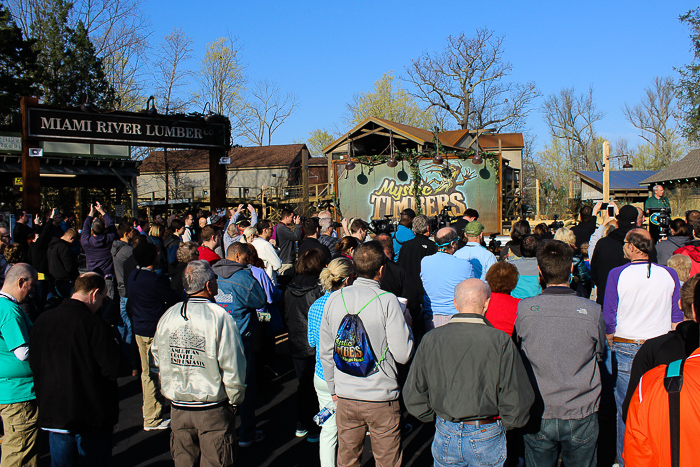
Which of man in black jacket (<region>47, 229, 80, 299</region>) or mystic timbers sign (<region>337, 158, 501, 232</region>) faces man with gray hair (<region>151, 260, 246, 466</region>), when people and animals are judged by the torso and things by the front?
the mystic timbers sign

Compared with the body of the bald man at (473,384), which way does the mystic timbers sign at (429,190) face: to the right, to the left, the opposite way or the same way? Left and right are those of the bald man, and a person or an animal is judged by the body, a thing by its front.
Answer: the opposite way

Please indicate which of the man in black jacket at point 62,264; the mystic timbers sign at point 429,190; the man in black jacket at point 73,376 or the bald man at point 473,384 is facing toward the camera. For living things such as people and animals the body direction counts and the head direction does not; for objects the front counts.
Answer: the mystic timbers sign

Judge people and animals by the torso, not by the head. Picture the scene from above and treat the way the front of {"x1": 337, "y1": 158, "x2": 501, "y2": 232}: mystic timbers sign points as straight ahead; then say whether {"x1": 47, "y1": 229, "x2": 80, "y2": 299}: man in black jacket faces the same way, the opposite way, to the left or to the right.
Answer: the opposite way

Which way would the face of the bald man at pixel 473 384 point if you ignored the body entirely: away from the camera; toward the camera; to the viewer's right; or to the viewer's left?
away from the camera

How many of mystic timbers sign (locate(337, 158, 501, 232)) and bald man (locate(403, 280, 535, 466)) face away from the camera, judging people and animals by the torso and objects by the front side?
1

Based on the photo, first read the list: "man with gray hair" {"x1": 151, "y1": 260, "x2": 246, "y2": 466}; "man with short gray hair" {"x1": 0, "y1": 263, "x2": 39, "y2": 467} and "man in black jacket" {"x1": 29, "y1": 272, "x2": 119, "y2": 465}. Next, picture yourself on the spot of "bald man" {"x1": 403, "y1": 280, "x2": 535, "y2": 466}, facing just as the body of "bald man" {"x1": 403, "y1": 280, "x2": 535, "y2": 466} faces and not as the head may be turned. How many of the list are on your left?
3

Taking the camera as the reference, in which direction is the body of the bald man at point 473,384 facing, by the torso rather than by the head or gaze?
away from the camera

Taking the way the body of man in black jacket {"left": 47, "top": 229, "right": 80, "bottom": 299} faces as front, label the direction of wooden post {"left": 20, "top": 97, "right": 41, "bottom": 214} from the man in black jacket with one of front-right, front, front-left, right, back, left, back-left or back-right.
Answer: front-left

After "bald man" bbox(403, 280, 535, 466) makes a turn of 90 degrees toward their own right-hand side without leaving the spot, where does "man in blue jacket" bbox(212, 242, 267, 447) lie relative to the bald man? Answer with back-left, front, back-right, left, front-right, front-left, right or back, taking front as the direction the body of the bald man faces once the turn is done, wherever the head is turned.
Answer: back-left

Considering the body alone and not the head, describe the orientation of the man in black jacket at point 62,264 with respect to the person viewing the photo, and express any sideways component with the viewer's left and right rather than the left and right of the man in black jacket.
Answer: facing away from the viewer and to the right of the viewer

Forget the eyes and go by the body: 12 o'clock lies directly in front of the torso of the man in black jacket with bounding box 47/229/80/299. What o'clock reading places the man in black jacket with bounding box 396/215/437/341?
the man in black jacket with bounding box 396/215/437/341 is roughly at 3 o'clock from the man in black jacket with bounding box 47/229/80/299.

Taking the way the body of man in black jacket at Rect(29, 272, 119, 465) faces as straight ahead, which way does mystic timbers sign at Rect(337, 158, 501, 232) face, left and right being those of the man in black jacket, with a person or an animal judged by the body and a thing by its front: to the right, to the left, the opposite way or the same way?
the opposite way

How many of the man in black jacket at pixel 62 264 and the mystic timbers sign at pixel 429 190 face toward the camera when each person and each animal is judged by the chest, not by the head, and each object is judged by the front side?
1

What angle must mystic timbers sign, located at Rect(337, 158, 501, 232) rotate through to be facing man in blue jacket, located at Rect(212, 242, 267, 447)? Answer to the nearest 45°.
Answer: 0° — it already faces them

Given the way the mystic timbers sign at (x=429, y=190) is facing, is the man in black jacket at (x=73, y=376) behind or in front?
in front

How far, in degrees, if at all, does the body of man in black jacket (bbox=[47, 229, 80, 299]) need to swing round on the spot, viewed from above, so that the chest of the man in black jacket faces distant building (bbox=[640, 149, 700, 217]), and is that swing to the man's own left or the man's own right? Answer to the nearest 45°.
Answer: approximately 45° to the man's own right

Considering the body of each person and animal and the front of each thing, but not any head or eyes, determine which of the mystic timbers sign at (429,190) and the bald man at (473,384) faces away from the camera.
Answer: the bald man

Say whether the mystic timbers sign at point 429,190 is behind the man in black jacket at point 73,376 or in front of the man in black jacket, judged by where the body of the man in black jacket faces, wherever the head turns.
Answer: in front

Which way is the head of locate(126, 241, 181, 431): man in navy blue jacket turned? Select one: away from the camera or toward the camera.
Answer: away from the camera
